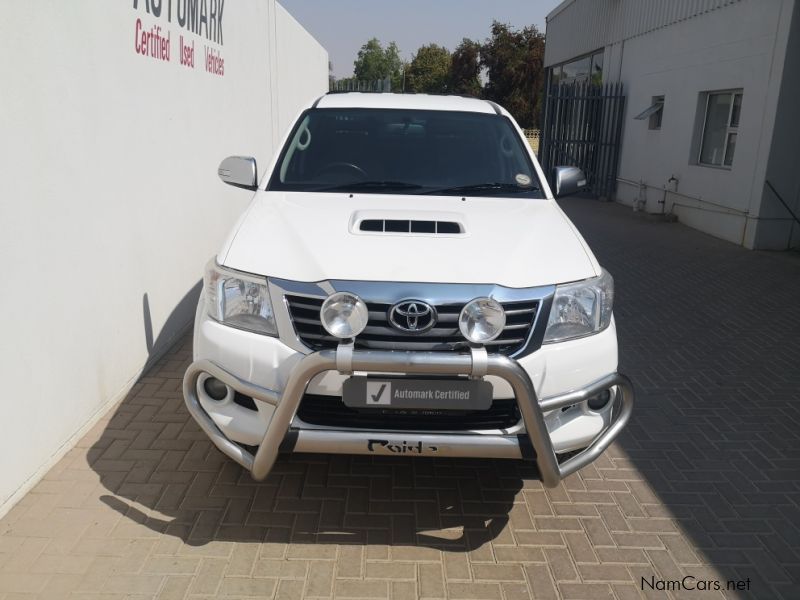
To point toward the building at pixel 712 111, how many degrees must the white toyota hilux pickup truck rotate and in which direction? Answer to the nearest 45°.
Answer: approximately 135° to its left

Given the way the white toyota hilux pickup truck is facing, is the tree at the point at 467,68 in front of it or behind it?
behind

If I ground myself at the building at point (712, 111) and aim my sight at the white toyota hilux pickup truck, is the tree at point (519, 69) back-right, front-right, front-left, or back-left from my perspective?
back-right

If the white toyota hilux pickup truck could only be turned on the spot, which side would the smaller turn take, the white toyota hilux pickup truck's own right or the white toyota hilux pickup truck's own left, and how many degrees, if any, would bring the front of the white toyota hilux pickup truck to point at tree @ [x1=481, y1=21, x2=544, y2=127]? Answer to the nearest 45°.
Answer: approximately 180°

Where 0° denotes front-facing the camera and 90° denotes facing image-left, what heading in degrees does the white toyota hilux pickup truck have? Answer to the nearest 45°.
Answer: approximately 0°
